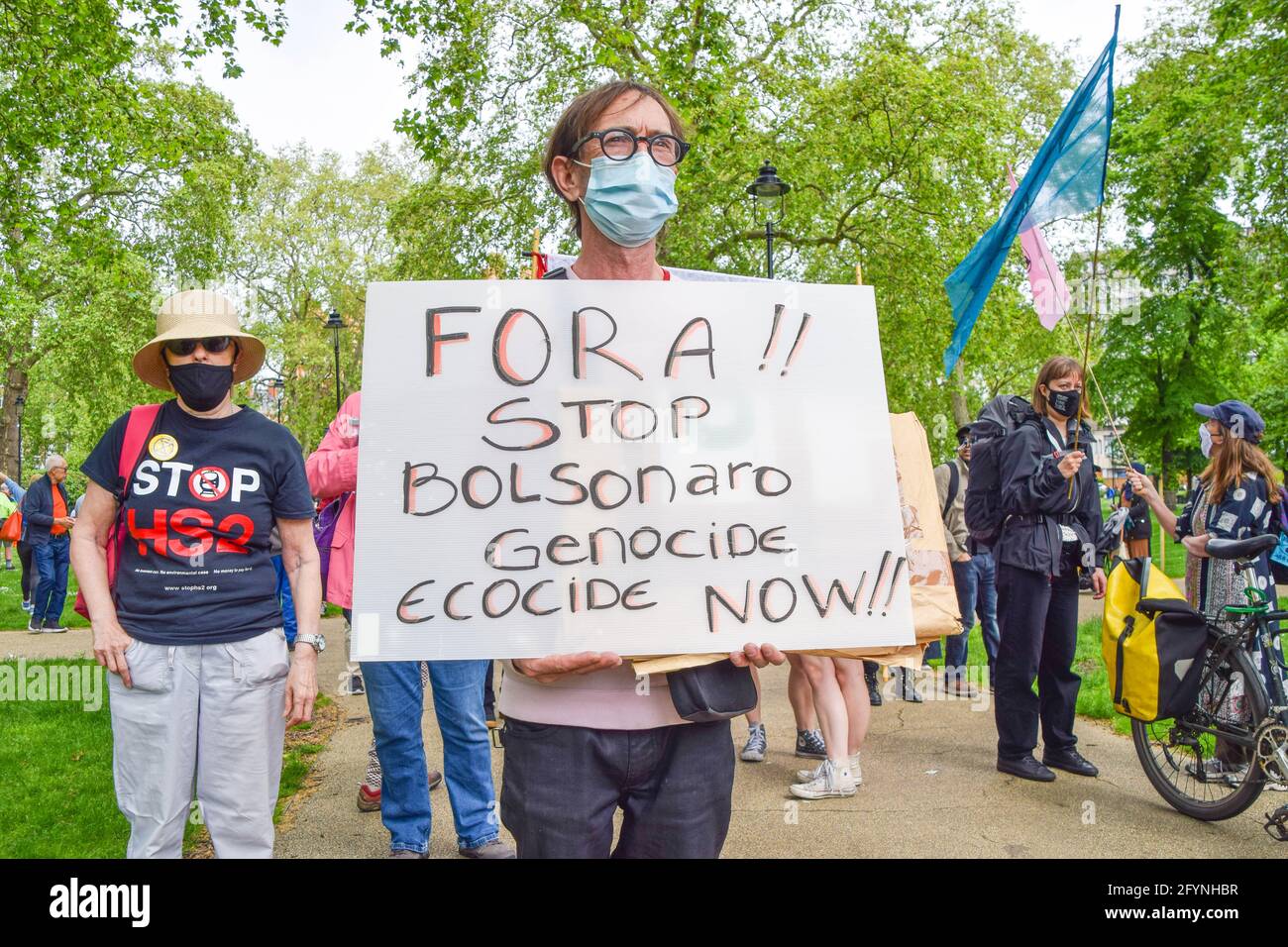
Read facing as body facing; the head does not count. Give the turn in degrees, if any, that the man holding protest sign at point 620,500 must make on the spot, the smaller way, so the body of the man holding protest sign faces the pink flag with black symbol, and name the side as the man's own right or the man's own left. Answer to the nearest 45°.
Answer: approximately 135° to the man's own left

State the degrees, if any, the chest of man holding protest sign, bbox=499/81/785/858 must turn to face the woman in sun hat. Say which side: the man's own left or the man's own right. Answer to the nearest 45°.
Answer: approximately 135° to the man's own right

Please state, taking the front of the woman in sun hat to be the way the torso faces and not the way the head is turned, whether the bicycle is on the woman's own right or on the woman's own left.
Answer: on the woman's own left

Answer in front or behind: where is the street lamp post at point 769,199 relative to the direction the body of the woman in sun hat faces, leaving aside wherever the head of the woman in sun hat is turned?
behind

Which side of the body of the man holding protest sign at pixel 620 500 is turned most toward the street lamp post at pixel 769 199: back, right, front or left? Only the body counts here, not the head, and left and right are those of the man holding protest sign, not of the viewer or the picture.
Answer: back

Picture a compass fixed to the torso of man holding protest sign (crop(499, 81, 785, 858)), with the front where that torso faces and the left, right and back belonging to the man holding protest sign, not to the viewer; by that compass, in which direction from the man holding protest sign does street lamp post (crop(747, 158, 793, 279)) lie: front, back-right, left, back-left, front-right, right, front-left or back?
back

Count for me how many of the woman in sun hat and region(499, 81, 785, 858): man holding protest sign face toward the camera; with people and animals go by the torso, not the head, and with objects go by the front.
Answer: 2

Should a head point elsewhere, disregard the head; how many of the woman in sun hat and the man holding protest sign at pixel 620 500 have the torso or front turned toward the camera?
2

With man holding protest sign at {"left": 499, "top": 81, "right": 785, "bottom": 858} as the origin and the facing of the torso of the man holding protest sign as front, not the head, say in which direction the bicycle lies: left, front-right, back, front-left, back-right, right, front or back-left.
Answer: back-left

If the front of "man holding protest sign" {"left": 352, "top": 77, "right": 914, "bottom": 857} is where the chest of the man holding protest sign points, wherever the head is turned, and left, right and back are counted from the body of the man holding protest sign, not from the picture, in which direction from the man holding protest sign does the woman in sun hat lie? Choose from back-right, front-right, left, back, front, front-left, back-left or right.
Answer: back-right
